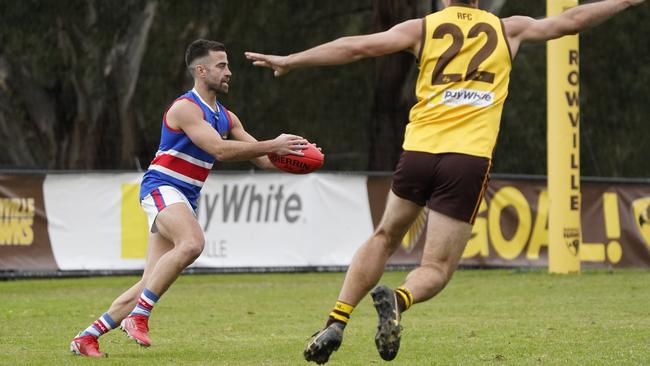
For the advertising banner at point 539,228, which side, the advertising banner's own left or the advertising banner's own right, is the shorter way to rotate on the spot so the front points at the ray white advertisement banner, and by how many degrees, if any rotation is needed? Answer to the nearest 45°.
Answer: approximately 90° to the advertising banner's own right

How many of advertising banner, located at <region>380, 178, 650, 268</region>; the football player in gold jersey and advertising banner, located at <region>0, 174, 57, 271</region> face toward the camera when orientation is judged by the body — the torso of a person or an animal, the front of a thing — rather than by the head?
2

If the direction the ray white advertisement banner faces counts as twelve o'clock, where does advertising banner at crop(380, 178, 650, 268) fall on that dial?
The advertising banner is roughly at 9 o'clock from the ray white advertisement banner.

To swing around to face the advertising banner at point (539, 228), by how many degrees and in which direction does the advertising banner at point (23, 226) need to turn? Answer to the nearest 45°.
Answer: approximately 90° to its left

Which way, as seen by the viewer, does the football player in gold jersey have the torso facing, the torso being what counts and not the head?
away from the camera

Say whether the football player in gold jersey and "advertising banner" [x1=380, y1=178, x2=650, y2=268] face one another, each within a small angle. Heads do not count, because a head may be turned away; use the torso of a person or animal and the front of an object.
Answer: yes

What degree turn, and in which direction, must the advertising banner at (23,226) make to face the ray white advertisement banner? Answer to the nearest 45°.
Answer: approximately 90° to its left

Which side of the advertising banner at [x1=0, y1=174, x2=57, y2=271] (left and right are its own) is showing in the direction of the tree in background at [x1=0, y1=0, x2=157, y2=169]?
back
